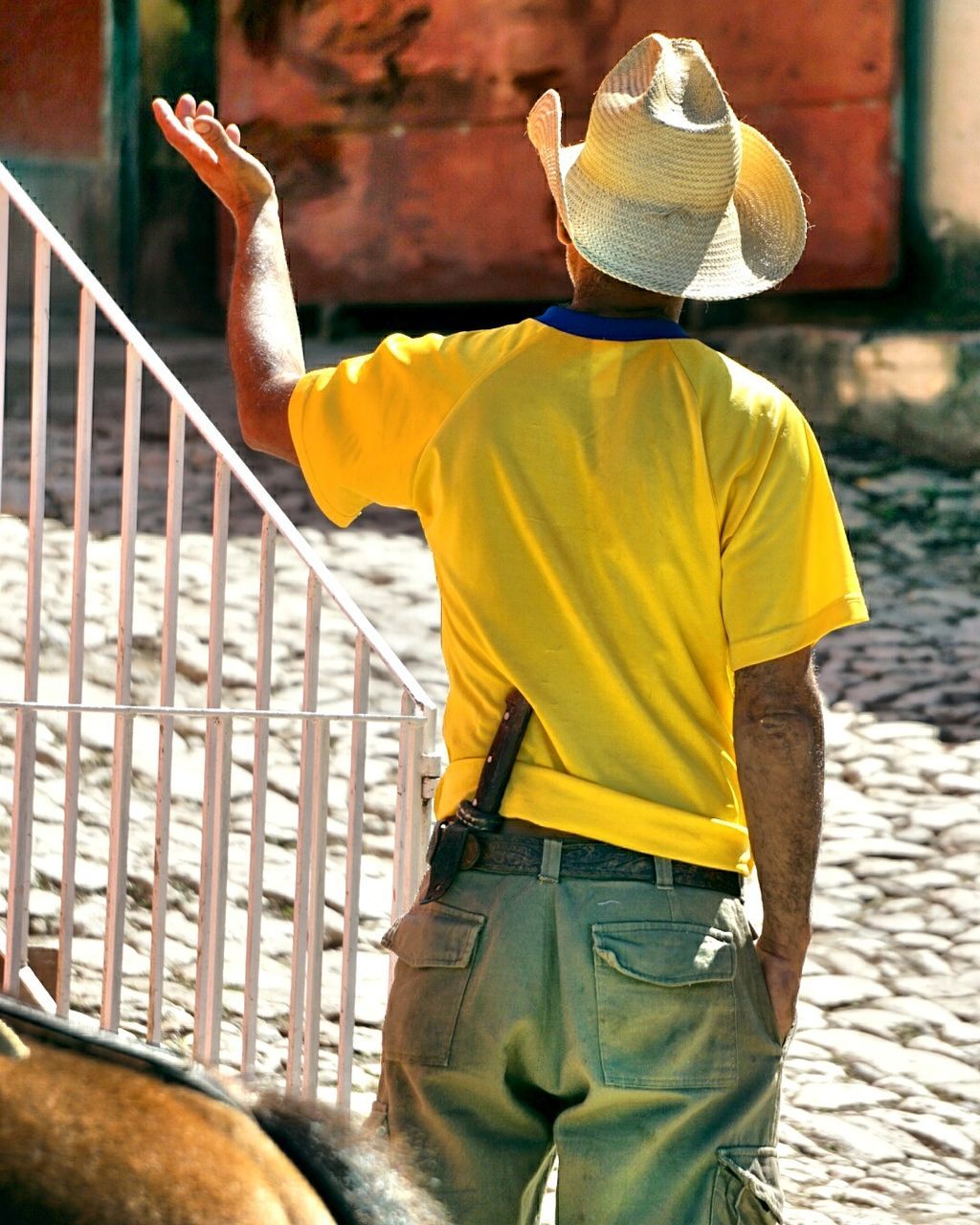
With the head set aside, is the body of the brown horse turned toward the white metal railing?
no
